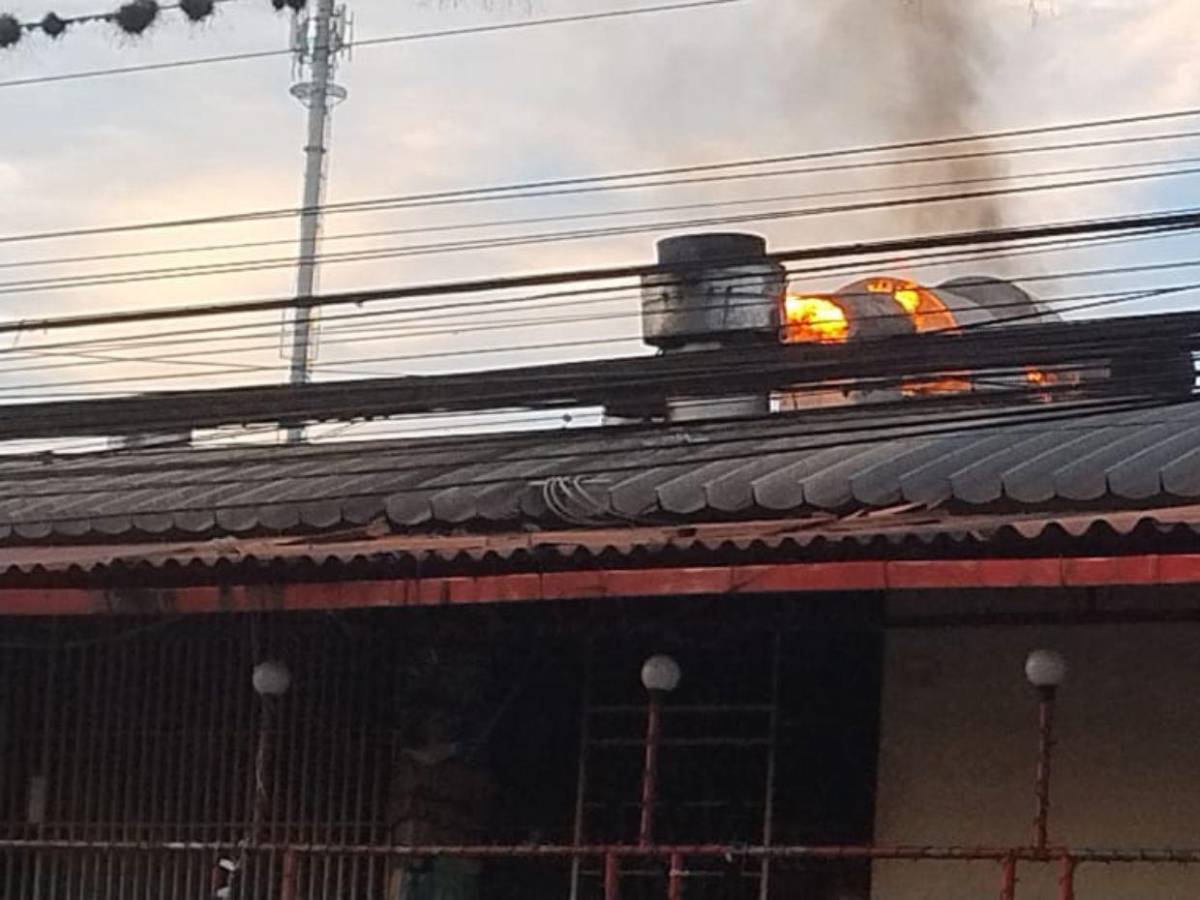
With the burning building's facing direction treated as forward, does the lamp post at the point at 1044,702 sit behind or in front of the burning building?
in front

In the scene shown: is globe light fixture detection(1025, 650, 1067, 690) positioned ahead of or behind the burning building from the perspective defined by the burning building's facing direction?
ahead

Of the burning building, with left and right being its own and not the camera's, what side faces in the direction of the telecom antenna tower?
back

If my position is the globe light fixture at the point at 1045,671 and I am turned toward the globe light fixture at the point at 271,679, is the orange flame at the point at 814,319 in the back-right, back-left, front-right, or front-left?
front-right

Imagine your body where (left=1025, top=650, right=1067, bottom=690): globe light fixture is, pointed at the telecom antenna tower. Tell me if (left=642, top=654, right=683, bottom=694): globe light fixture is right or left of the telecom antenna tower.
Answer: left

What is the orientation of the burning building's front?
toward the camera
